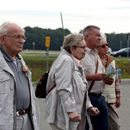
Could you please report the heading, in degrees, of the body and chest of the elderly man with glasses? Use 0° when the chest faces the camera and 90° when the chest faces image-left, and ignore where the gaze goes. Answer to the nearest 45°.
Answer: approximately 315°

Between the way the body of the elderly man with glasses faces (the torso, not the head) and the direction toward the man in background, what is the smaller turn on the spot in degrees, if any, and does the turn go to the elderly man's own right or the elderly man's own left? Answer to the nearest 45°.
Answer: approximately 90° to the elderly man's own left
